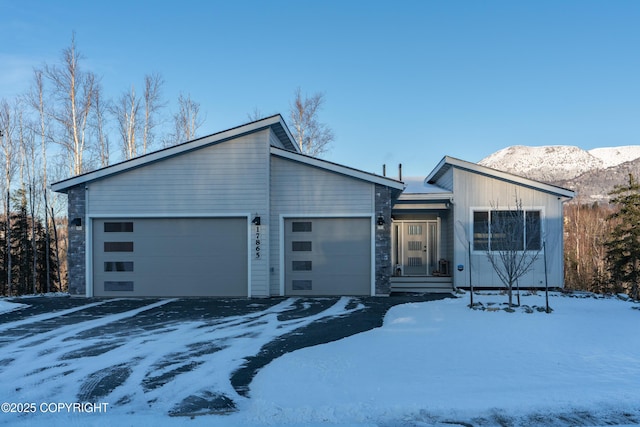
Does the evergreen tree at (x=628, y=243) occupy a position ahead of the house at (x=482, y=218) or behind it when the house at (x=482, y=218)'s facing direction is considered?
behind

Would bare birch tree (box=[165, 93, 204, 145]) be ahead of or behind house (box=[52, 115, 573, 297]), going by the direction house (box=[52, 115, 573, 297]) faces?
behind
